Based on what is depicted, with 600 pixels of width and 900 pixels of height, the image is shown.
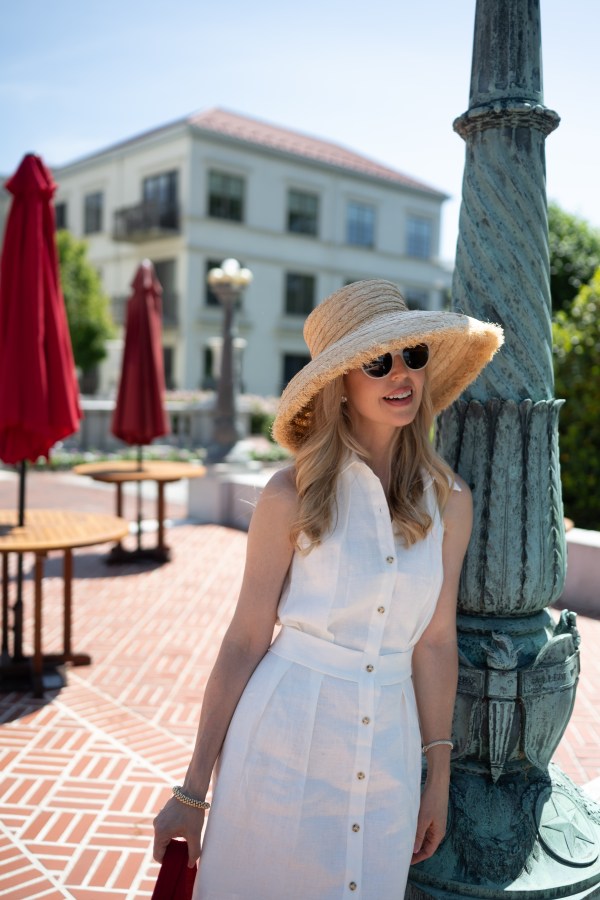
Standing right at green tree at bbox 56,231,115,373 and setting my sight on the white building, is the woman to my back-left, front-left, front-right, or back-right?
back-right

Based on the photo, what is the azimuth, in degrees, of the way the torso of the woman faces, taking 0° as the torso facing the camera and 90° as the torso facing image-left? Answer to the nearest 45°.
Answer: approximately 315°

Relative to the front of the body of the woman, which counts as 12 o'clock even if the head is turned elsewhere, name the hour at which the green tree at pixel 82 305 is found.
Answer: The green tree is roughly at 7 o'clock from the woman.

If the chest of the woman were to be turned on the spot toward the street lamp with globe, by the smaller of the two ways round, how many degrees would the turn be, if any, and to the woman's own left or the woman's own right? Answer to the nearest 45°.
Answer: approximately 135° to the woman's own left

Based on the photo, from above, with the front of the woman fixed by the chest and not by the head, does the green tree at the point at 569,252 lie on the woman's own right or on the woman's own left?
on the woman's own left

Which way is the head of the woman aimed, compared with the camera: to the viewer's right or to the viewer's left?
to the viewer's right

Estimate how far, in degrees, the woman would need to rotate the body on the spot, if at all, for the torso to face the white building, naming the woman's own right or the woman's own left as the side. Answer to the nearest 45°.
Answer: approximately 135° to the woman's own left

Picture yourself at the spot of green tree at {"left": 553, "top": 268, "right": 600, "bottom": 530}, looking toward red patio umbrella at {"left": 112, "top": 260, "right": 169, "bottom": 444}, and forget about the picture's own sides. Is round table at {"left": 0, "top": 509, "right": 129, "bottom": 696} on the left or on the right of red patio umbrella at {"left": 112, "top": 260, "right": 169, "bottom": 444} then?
left

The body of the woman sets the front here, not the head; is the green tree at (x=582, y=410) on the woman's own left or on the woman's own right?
on the woman's own left
